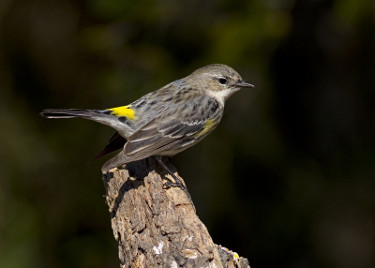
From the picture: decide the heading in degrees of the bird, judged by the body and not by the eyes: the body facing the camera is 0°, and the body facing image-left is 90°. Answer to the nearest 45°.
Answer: approximately 270°
